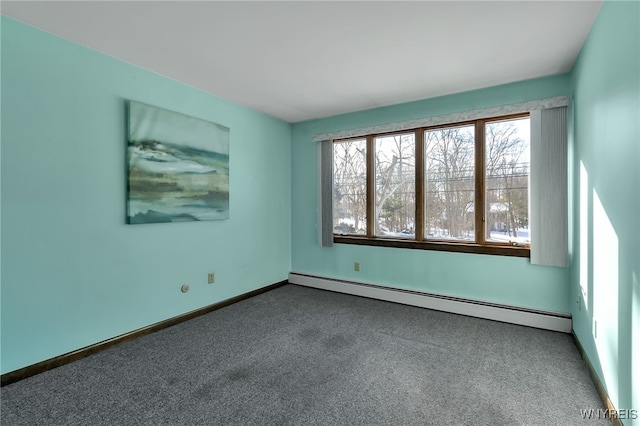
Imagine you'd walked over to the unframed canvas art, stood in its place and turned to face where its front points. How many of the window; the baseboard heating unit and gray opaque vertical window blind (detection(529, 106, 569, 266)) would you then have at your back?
0

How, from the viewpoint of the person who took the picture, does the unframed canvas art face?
facing the viewer and to the right of the viewer

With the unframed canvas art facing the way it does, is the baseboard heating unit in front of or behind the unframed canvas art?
in front

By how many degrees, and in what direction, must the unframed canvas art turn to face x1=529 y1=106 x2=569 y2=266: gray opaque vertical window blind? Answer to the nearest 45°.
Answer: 0° — it already faces it

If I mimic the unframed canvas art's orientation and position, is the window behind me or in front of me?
in front
